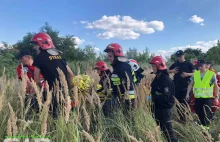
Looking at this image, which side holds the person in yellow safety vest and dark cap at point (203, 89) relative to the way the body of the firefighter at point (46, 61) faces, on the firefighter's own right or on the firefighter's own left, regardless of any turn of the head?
on the firefighter's own right

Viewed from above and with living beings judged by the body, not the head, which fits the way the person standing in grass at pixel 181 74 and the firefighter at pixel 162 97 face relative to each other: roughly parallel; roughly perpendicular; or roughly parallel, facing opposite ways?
roughly perpendicular

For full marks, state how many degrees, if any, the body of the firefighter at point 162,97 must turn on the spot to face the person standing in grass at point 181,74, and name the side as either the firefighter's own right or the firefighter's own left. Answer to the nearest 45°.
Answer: approximately 90° to the firefighter's own right

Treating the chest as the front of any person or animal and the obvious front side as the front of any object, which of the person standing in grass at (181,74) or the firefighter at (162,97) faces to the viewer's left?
the firefighter

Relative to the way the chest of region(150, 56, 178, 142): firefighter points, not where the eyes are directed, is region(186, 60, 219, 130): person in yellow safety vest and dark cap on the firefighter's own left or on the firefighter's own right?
on the firefighter's own right

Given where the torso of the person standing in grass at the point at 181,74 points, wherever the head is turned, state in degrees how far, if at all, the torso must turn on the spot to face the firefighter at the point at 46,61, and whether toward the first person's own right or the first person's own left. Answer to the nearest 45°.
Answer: approximately 45° to the first person's own right

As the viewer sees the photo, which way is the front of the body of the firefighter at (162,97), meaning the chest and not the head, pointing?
to the viewer's left

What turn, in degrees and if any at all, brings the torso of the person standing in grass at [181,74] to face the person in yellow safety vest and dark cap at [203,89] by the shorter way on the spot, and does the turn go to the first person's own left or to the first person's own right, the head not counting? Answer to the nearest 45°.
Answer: approximately 45° to the first person's own left

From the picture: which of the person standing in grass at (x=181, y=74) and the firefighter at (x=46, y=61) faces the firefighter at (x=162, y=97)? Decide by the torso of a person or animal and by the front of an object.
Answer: the person standing in grass
